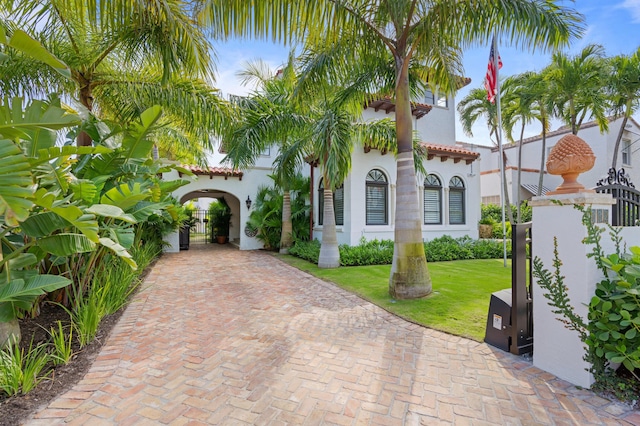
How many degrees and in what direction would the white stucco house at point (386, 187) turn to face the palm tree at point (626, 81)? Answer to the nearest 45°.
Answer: approximately 90° to its left

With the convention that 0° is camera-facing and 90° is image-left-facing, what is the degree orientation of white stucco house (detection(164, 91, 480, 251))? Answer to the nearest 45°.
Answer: approximately 0°

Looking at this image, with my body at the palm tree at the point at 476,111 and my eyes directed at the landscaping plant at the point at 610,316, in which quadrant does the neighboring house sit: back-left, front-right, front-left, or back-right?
back-left

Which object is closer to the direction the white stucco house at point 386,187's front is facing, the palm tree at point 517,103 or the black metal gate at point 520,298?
the black metal gate

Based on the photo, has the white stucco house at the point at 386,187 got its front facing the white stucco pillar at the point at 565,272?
yes

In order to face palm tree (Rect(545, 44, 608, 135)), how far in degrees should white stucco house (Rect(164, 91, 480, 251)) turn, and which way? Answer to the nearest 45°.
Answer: approximately 90° to its left

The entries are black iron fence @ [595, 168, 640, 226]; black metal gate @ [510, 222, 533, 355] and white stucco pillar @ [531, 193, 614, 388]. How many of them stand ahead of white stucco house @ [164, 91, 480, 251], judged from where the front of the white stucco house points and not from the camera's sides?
3

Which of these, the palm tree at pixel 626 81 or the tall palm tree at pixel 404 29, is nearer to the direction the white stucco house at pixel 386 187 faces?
the tall palm tree

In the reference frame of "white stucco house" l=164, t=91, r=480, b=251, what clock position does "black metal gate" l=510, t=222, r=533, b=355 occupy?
The black metal gate is roughly at 12 o'clock from the white stucco house.

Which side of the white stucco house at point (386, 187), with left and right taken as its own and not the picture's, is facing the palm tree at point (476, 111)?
left
